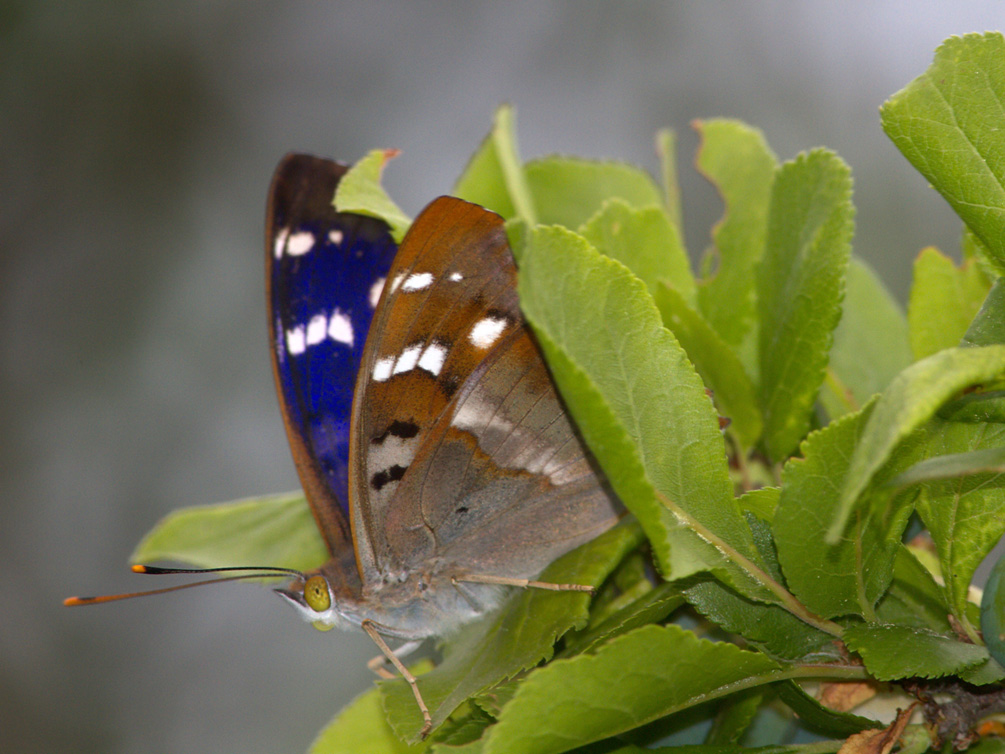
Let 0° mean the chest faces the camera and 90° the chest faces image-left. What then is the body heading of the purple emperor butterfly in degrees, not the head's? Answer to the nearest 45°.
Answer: approximately 90°

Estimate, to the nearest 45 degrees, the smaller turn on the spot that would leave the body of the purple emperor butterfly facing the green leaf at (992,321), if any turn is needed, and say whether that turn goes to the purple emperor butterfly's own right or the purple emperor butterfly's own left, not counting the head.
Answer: approximately 135° to the purple emperor butterfly's own left

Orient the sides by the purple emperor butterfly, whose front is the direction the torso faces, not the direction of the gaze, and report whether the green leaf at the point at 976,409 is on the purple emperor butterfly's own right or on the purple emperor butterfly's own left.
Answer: on the purple emperor butterfly's own left
